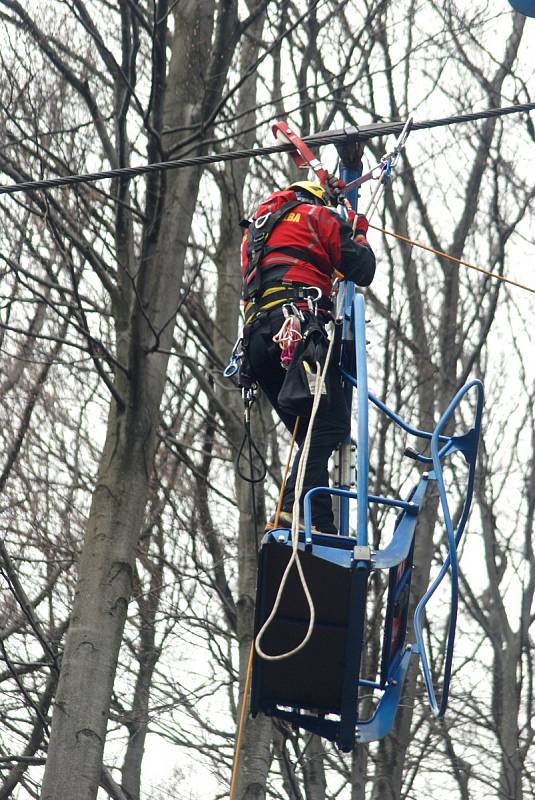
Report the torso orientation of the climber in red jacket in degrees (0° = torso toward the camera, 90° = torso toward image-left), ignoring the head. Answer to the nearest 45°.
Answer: approximately 225°

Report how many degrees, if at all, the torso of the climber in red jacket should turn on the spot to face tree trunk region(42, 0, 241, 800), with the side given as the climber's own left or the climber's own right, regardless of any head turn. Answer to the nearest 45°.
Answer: approximately 90° to the climber's own left
